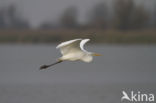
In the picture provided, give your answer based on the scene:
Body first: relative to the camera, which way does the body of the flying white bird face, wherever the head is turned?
to the viewer's right
